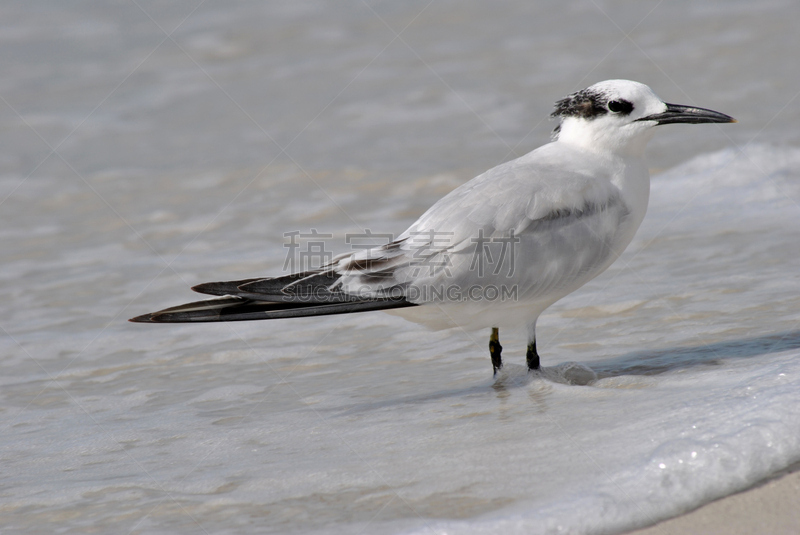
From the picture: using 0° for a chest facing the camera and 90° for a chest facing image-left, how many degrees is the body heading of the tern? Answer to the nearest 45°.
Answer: approximately 270°
